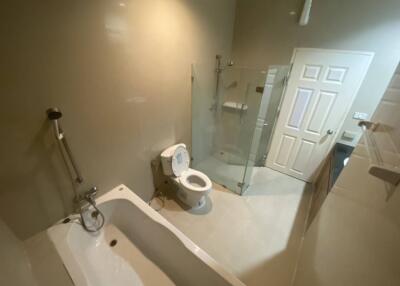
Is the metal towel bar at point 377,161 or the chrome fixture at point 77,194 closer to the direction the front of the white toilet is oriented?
the metal towel bar

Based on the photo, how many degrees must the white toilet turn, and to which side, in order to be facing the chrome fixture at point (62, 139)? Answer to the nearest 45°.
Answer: approximately 90° to its right

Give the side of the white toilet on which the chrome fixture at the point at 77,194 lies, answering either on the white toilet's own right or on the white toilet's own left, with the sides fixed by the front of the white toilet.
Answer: on the white toilet's own right

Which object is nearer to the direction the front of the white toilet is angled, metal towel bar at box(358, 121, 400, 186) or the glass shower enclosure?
the metal towel bar

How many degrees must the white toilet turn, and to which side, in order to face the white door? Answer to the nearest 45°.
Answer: approximately 45° to its left

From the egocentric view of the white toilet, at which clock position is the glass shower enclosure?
The glass shower enclosure is roughly at 9 o'clock from the white toilet.

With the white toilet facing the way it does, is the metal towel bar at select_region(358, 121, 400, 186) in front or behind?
in front

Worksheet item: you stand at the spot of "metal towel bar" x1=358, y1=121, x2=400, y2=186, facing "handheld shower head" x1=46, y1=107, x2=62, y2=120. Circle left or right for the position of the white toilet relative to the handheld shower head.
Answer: right

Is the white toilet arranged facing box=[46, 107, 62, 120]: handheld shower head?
no

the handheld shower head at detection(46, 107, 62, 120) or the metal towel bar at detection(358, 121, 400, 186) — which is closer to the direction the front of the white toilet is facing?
the metal towel bar

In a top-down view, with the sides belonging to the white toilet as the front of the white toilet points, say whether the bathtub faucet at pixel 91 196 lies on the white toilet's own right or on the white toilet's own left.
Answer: on the white toilet's own right

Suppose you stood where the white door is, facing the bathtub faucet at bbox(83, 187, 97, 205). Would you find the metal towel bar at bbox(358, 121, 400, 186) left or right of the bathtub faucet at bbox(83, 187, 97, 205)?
left
